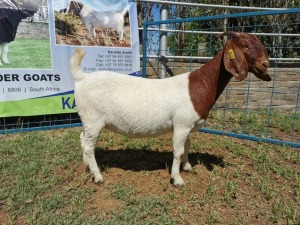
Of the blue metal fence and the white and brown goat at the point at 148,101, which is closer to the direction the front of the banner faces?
the white and brown goat

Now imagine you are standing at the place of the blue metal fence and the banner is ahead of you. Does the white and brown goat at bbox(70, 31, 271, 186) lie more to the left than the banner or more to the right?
left

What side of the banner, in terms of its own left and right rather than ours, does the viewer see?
front

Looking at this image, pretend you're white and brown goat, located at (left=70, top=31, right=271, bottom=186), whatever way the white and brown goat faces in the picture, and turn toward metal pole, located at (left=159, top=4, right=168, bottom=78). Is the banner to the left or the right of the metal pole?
left

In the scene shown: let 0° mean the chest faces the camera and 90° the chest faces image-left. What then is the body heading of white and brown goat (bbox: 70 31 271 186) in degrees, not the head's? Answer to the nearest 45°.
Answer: approximately 270°

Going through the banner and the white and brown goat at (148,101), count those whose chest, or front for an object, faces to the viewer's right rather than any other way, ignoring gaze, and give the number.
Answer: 1

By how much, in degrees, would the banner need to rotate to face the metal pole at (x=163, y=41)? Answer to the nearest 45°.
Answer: approximately 90° to its left

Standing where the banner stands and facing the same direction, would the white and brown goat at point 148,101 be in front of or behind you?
in front

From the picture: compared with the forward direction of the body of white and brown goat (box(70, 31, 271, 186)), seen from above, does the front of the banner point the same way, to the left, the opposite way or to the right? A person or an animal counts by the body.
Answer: to the right

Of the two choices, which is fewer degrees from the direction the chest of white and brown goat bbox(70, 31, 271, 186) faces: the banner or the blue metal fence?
the blue metal fence

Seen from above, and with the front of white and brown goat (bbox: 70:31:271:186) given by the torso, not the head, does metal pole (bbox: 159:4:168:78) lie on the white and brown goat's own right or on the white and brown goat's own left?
on the white and brown goat's own left

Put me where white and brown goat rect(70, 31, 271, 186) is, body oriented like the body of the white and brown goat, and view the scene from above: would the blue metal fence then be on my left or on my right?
on my left
